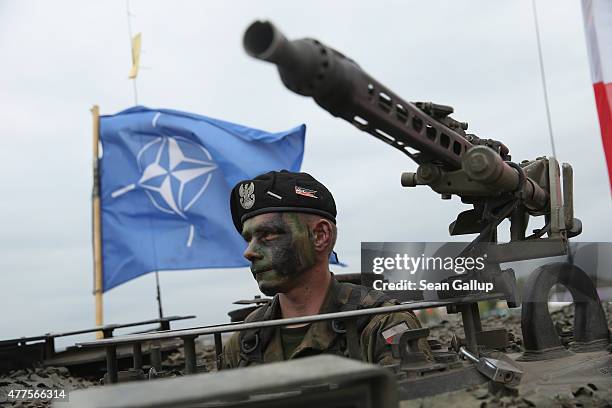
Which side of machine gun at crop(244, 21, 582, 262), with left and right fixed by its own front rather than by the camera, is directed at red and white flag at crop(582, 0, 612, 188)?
back

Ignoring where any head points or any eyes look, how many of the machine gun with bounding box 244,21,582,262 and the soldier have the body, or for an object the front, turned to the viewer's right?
0

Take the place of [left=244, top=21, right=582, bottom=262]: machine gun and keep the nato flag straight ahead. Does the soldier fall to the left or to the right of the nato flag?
left

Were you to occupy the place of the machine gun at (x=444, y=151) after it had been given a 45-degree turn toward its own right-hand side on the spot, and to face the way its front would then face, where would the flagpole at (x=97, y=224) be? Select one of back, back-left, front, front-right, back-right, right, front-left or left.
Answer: front-right

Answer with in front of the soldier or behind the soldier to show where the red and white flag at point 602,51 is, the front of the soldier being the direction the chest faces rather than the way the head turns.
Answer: behind

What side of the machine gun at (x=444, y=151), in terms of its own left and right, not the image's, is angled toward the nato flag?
right

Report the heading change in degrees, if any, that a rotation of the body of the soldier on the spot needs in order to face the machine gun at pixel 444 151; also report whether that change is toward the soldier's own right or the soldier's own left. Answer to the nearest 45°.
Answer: approximately 135° to the soldier's own left

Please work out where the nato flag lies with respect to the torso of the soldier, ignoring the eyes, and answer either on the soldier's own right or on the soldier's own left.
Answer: on the soldier's own right

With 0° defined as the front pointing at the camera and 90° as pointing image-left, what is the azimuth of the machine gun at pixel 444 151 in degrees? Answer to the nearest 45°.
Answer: approximately 45°

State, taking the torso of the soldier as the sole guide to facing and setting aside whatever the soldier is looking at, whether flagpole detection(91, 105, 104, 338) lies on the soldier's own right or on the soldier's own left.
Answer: on the soldier's own right

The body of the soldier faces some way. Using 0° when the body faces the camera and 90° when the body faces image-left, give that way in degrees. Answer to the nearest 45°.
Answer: approximately 45°
